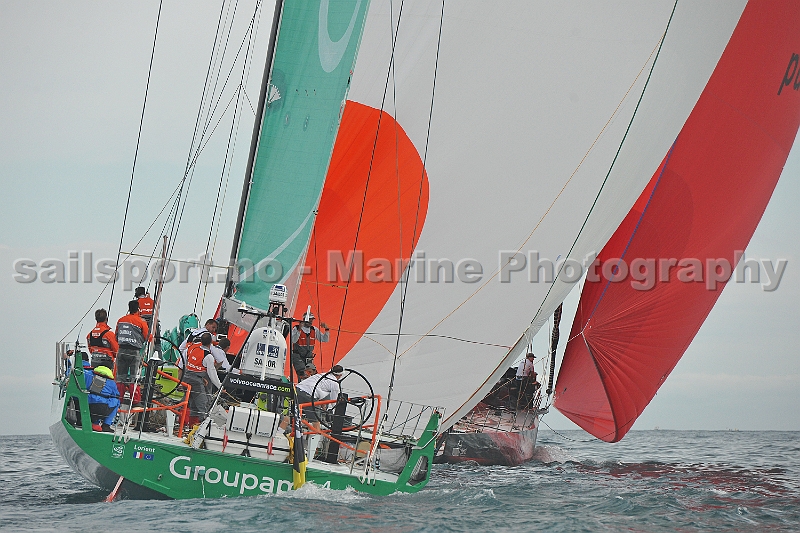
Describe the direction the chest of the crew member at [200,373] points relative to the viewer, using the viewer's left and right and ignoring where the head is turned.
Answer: facing away from the viewer and to the right of the viewer

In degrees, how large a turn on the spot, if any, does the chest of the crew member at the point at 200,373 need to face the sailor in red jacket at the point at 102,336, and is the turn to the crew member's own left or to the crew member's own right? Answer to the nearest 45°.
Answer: approximately 90° to the crew member's own left

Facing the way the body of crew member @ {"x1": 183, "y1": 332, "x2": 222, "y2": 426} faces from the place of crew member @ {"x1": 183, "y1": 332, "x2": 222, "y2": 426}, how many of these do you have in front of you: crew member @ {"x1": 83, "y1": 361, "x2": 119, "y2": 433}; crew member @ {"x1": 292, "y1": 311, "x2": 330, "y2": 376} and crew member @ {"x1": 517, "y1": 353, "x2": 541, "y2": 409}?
2

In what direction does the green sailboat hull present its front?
away from the camera

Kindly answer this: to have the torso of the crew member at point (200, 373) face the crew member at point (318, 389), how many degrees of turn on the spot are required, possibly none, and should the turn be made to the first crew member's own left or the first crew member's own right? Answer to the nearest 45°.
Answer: approximately 45° to the first crew member's own right

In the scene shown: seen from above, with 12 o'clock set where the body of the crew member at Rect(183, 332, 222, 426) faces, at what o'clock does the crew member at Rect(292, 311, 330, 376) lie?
the crew member at Rect(292, 311, 330, 376) is roughly at 12 o'clock from the crew member at Rect(183, 332, 222, 426).

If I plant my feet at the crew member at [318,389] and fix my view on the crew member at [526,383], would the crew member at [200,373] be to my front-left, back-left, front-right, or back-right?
back-left
